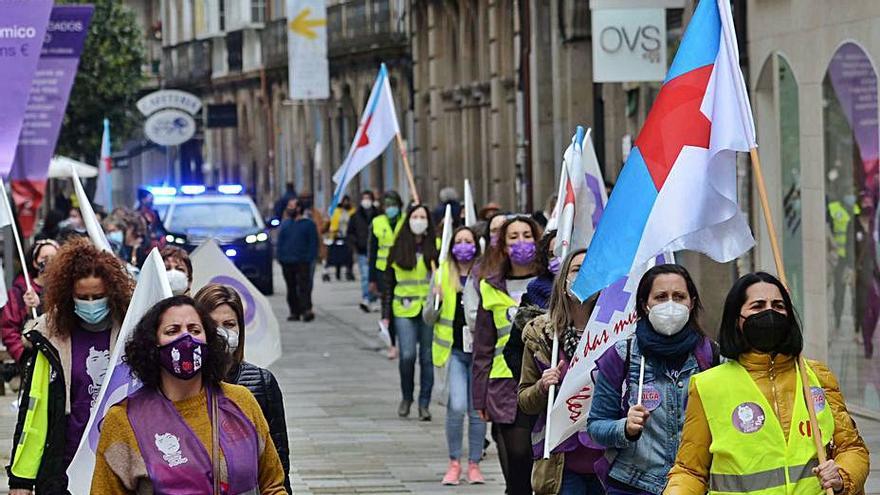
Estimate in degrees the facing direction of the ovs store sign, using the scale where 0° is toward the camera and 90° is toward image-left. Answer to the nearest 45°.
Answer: approximately 0°

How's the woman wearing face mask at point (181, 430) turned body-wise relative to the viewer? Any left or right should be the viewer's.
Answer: facing the viewer

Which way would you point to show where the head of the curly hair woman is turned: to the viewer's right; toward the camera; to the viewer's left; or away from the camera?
toward the camera

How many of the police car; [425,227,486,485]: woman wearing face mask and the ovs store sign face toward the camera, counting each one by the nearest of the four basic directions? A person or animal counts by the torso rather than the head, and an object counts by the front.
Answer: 3

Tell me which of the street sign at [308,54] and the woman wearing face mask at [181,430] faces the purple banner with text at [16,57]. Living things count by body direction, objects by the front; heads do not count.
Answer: the street sign

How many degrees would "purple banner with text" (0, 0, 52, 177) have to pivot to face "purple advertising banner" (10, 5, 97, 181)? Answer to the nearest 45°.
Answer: approximately 180°

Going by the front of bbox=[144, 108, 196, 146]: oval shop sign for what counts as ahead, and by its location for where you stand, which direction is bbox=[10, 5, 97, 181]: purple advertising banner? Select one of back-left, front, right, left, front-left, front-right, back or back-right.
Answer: front

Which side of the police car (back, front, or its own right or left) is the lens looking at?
front

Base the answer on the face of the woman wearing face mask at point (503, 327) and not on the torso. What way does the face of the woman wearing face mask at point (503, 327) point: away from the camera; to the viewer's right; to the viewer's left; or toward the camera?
toward the camera

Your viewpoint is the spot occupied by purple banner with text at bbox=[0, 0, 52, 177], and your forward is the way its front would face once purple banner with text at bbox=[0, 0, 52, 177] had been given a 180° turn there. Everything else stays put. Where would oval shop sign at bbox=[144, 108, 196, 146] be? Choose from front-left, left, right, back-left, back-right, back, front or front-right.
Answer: front

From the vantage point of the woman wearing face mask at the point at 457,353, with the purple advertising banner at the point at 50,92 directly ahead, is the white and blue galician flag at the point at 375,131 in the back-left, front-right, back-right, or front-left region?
front-right

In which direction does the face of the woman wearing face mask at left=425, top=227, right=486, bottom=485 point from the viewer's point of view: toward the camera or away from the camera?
toward the camera

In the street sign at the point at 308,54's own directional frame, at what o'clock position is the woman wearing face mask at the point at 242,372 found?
The woman wearing face mask is roughly at 12 o'clock from the street sign.

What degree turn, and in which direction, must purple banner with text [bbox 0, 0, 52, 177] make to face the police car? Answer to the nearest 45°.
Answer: approximately 180°

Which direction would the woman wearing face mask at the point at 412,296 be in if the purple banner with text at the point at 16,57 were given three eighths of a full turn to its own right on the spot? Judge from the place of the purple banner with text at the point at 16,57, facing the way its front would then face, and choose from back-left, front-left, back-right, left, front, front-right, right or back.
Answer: back-right

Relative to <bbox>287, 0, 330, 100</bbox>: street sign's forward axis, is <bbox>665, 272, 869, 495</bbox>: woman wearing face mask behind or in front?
in front
